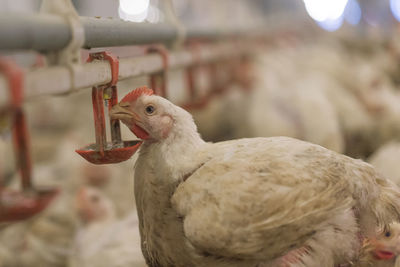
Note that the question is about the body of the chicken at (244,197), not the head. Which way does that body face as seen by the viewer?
to the viewer's left

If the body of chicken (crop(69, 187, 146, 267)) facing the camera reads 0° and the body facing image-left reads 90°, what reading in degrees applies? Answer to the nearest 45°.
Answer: approximately 90°
